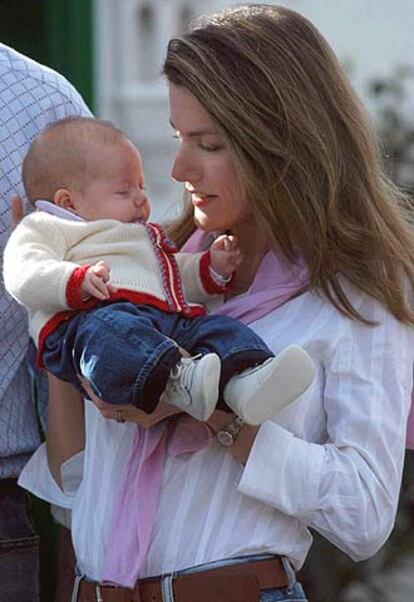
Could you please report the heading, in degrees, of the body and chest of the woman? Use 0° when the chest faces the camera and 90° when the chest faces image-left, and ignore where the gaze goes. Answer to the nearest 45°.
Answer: approximately 45°

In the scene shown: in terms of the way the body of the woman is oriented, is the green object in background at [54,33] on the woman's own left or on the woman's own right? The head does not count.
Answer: on the woman's own right
